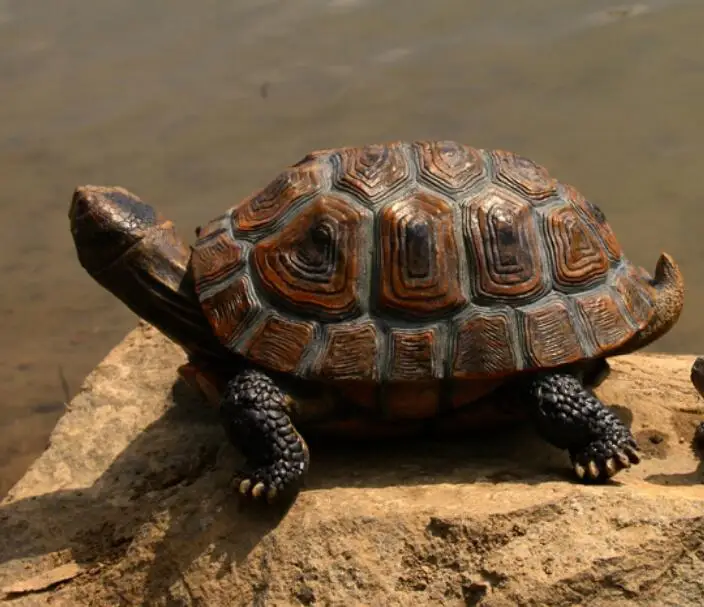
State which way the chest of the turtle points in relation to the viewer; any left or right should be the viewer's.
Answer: facing to the left of the viewer
